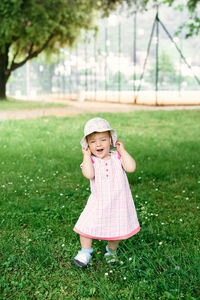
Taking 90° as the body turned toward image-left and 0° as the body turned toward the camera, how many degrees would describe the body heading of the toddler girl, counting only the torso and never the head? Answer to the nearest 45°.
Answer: approximately 0°

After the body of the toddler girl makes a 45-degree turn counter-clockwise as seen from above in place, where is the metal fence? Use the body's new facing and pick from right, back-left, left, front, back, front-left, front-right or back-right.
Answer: back-left
